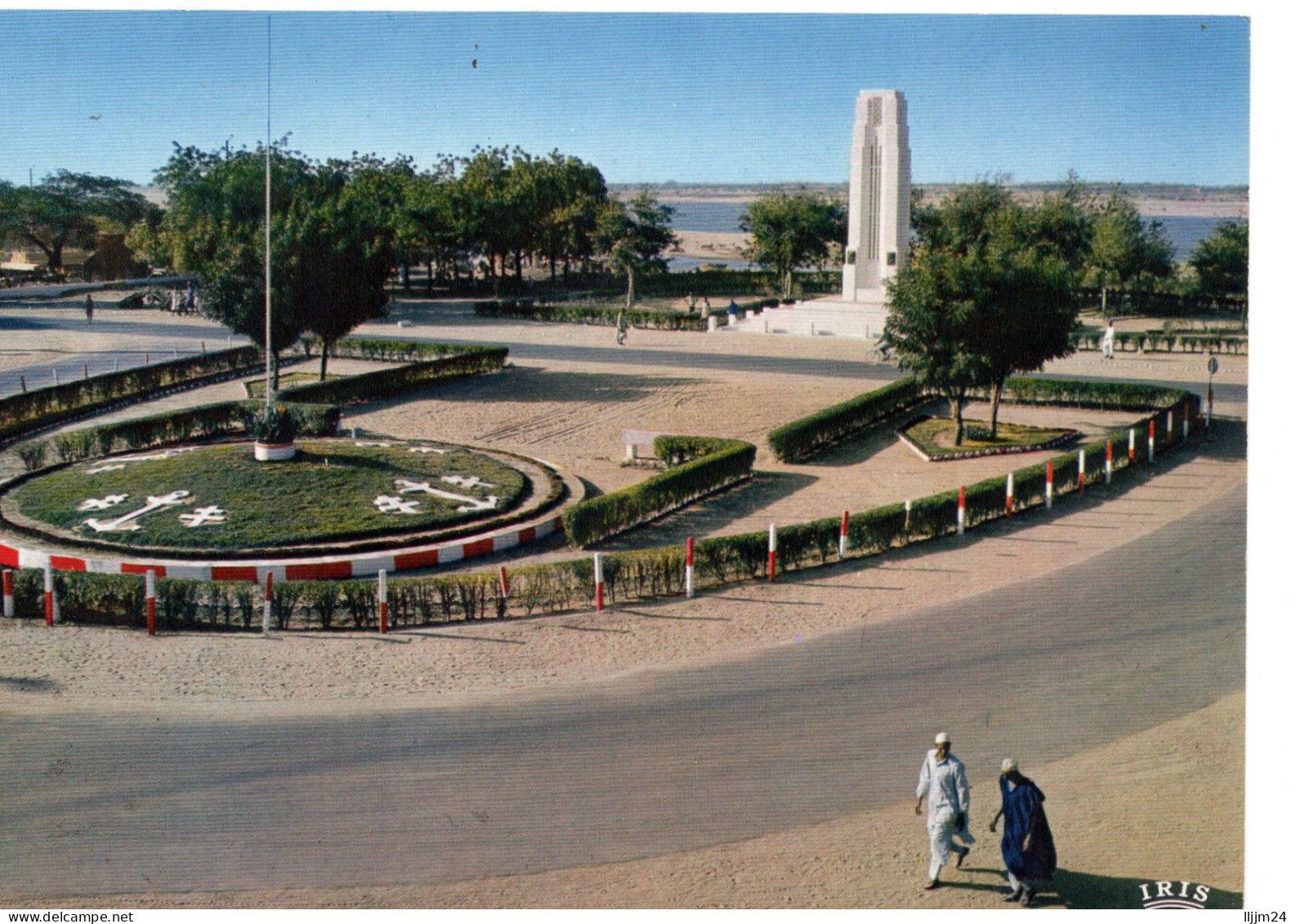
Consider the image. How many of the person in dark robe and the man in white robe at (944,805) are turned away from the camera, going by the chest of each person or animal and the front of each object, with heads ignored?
0

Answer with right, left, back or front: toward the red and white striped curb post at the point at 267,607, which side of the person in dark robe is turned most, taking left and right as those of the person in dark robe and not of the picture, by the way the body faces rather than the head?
right

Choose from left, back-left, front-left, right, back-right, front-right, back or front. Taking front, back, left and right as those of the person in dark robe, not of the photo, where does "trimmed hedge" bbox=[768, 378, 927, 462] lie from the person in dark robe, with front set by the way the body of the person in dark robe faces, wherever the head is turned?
back-right

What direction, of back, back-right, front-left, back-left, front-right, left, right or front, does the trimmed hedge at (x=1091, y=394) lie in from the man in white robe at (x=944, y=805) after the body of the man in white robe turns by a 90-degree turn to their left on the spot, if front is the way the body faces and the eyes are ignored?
back-left

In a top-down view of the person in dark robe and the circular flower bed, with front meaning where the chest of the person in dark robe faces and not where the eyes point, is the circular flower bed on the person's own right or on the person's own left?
on the person's own right

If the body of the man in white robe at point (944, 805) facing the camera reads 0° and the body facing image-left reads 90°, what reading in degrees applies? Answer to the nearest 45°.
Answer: approximately 45°

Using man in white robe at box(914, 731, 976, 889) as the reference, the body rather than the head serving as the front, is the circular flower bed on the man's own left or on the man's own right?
on the man's own right

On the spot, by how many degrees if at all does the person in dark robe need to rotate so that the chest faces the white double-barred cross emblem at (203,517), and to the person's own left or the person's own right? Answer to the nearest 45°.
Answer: approximately 90° to the person's own right

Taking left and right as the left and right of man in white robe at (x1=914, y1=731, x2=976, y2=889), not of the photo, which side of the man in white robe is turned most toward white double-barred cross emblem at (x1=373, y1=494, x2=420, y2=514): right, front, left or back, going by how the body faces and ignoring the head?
right
